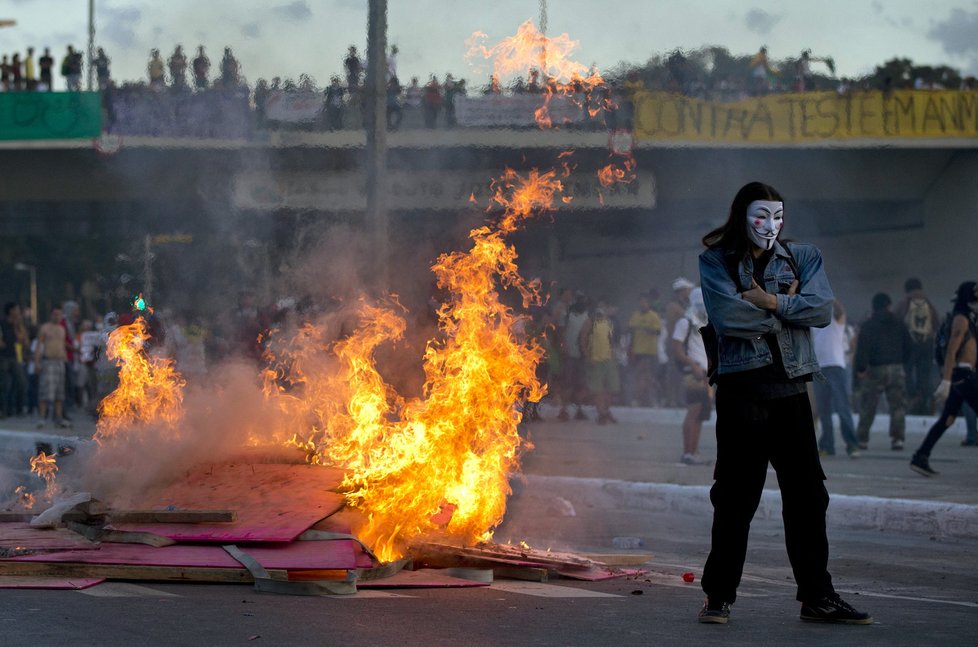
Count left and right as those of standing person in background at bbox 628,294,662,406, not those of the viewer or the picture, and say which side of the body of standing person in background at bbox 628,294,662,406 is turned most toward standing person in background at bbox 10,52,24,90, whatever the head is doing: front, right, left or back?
right

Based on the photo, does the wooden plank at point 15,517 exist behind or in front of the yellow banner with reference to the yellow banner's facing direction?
in front

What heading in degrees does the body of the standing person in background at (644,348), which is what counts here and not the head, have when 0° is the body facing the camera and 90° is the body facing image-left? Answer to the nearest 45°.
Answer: approximately 0°

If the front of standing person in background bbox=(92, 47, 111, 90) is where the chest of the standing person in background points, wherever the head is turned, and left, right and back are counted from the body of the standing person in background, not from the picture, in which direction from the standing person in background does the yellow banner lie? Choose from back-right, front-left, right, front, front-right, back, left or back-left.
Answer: back-left

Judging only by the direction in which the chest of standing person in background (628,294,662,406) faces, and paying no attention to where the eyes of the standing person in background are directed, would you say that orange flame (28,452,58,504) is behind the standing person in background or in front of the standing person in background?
in front

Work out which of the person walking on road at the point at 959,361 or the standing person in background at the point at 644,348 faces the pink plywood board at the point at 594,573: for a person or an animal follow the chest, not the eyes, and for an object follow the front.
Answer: the standing person in background

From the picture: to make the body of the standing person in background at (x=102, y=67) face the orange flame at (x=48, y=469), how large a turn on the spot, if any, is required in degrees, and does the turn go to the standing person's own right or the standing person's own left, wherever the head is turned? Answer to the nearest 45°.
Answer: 0° — they already face it

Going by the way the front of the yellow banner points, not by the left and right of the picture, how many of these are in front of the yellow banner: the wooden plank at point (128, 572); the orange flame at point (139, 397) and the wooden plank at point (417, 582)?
3

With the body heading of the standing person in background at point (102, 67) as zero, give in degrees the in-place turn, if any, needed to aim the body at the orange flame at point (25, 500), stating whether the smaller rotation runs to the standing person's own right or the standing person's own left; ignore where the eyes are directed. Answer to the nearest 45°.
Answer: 0° — they already face it
